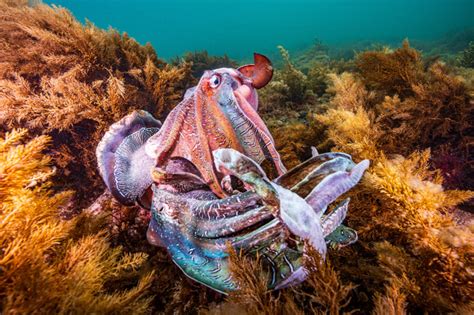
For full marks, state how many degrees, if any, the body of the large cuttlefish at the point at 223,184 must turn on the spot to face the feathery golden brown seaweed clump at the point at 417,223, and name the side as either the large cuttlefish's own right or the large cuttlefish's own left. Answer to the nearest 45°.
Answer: approximately 45° to the large cuttlefish's own left

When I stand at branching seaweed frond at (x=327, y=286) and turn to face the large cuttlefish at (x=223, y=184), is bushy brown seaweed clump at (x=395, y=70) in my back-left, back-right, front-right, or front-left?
front-right

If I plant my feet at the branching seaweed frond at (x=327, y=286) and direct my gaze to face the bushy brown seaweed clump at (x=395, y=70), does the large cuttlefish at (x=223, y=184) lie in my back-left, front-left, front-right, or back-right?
front-left

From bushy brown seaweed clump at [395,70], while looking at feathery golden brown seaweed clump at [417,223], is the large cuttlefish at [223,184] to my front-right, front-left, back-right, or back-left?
front-right

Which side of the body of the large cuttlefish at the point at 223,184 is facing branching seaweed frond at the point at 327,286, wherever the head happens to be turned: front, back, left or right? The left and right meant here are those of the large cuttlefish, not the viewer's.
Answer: front
